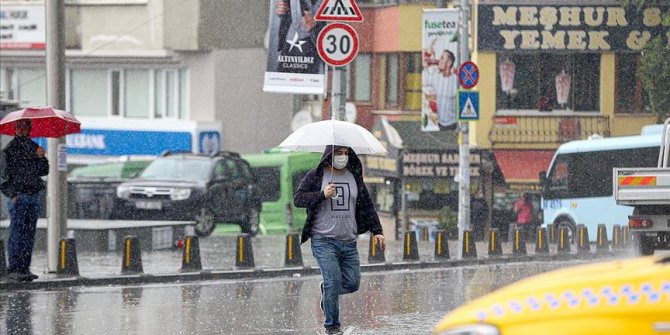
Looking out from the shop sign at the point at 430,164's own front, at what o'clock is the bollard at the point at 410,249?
The bollard is roughly at 12 o'clock from the shop sign.

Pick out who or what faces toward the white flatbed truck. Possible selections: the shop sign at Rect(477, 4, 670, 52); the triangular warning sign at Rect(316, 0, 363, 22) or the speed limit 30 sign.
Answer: the shop sign

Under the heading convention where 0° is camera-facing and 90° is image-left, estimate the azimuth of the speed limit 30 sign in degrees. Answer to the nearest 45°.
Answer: approximately 0°

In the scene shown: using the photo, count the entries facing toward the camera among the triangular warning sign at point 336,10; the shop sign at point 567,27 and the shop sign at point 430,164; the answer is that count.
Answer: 3

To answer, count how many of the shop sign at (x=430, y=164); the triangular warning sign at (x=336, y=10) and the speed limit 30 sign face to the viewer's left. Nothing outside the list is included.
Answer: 0

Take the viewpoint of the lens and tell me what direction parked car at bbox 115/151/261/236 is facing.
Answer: facing the viewer and to the left of the viewer

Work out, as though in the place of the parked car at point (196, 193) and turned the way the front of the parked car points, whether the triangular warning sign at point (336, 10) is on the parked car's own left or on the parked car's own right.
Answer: on the parked car's own left

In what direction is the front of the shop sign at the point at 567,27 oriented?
toward the camera

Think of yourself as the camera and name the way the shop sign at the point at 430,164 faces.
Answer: facing the viewer

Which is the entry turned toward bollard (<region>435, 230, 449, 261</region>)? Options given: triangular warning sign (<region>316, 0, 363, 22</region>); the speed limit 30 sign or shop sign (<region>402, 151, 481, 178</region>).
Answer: the shop sign

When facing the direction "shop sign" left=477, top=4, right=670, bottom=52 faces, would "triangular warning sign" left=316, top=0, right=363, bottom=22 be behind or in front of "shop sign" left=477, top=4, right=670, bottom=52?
in front

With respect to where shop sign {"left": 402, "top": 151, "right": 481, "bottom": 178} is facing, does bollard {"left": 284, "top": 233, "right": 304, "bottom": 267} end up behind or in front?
in front
